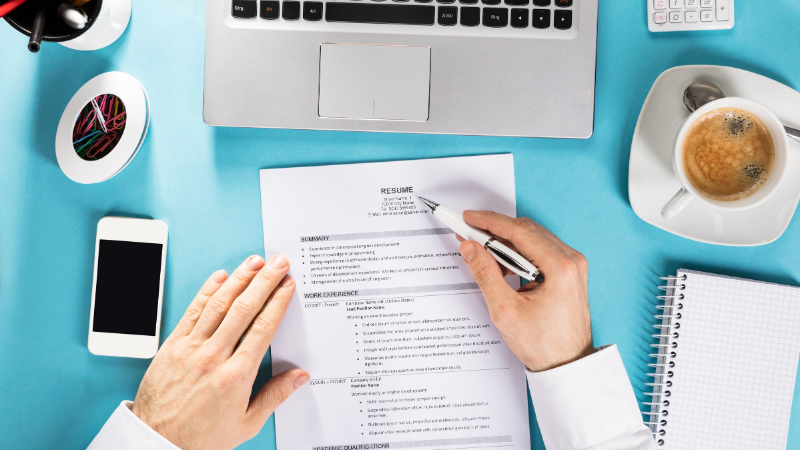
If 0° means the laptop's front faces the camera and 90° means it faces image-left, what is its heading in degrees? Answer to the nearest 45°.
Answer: approximately 0°

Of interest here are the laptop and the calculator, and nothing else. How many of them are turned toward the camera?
2

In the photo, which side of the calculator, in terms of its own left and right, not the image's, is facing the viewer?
front
